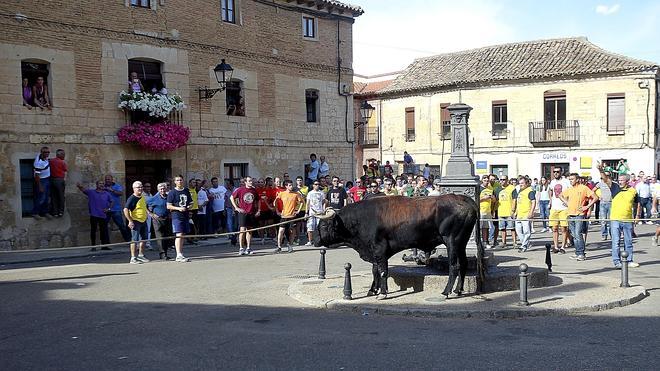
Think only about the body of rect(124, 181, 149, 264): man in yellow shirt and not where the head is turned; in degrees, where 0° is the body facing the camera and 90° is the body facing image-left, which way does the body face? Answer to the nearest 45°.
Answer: approximately 315°

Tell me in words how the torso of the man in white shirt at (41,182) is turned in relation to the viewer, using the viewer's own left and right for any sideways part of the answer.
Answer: facing the viewer and to the right of the viewer

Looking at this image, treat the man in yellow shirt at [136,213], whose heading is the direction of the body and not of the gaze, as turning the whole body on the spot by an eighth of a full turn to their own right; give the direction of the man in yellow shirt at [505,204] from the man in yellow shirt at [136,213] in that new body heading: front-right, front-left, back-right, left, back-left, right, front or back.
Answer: left

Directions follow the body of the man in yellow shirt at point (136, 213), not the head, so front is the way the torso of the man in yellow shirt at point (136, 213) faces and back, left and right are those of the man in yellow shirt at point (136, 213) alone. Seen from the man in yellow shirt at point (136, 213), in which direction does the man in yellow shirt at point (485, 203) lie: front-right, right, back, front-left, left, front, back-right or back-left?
front-left

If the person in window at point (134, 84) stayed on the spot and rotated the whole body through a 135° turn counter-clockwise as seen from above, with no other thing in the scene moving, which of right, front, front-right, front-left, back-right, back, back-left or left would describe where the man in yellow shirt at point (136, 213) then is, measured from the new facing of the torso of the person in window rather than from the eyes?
back-right

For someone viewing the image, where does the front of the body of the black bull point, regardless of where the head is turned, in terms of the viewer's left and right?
facing to the left of the viewer

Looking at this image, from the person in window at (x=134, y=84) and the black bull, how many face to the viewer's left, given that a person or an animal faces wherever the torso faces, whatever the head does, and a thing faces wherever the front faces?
1

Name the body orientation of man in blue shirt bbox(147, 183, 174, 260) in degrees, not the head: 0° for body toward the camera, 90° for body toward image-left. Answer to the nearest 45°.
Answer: approximately 315°

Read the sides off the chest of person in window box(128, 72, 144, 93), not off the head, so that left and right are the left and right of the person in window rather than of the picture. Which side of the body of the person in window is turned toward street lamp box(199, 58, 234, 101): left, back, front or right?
left

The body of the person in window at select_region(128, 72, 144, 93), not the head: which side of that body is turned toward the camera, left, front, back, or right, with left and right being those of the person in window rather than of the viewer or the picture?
front

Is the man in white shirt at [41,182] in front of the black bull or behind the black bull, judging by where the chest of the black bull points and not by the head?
in front
